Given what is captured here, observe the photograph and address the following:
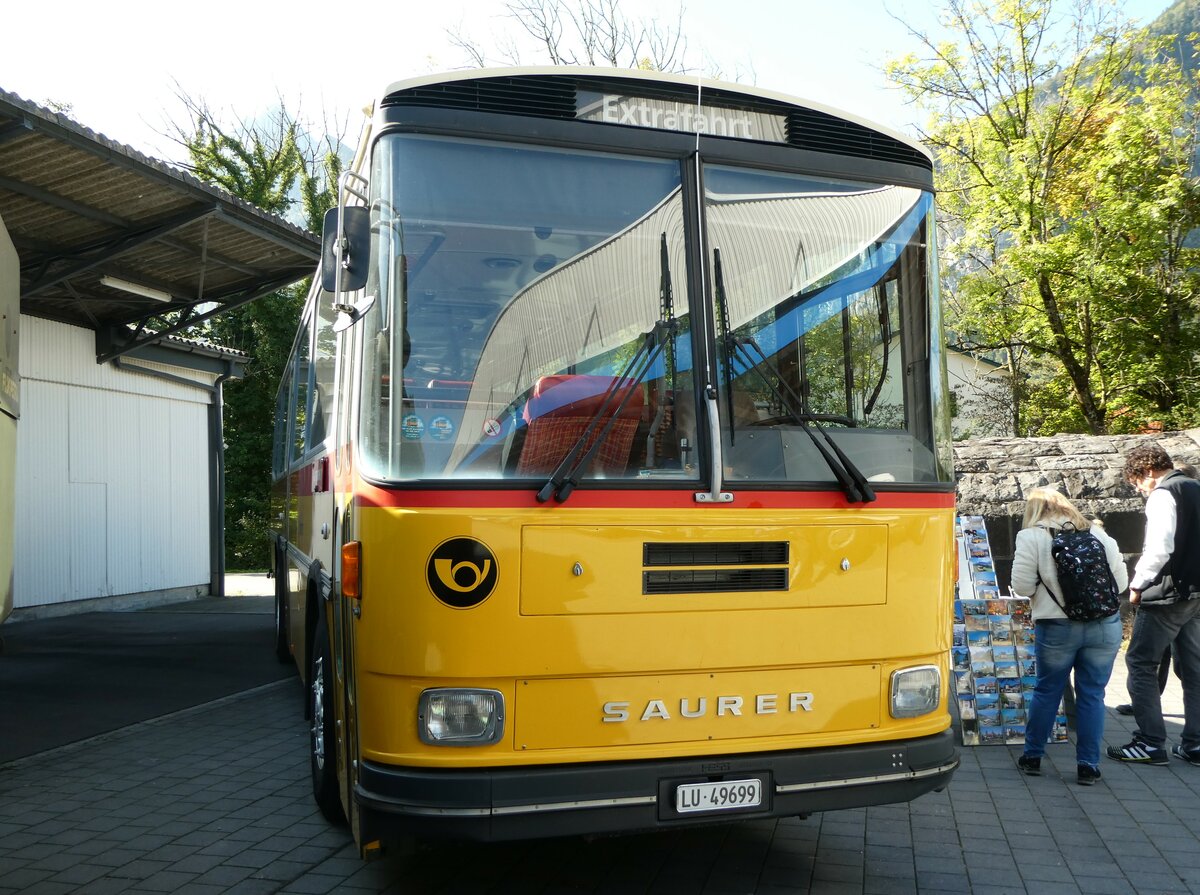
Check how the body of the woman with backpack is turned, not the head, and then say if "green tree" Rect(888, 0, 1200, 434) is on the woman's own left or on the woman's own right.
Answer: on the woman's own right

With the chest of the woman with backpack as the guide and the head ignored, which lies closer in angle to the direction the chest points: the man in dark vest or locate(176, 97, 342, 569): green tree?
the green tree

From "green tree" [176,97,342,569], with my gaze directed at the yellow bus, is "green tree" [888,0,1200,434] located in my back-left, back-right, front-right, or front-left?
front-left

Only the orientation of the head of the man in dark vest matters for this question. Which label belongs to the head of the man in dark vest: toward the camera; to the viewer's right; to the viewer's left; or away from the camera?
to the viewer's left

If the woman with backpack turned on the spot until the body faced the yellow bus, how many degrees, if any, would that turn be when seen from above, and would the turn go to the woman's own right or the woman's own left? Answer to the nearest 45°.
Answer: approximately 90° to the woman's own left

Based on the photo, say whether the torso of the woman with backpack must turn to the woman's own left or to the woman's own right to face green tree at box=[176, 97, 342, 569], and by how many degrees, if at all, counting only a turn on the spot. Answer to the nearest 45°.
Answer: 0° — they already face it

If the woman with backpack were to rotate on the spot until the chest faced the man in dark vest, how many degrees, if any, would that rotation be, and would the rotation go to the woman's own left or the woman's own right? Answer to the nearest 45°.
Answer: approximately 90° to the woman's own right

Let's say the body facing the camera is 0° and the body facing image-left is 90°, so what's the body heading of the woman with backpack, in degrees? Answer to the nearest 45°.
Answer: approximately 135°

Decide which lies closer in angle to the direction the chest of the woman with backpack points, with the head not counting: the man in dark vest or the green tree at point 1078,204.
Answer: the green tree

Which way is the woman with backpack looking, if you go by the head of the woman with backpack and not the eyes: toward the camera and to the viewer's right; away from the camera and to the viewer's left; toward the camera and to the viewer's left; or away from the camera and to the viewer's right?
away from the camera and to the viewer's left

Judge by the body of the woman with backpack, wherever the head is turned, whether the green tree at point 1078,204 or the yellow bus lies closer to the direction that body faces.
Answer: the green tree

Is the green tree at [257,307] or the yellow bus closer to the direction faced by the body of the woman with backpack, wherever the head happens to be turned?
the green tree
